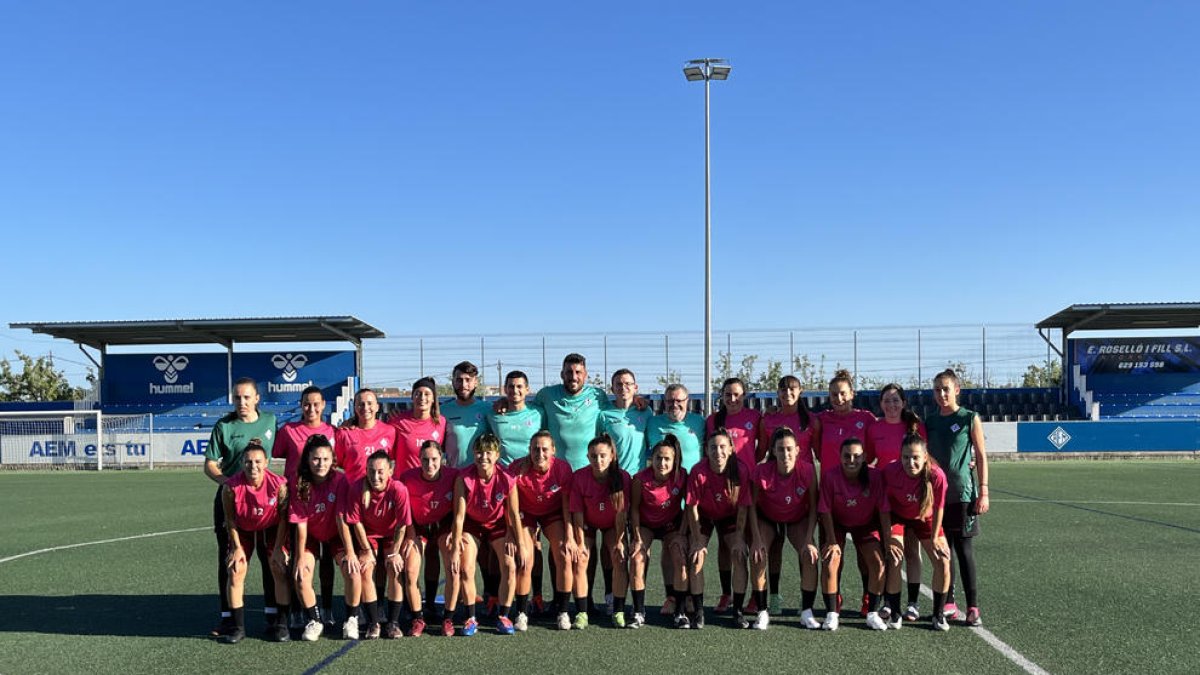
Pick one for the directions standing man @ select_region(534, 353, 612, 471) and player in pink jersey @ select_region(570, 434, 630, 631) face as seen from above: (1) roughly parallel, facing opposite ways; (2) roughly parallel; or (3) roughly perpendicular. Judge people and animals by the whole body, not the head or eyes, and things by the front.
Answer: roughly parallel

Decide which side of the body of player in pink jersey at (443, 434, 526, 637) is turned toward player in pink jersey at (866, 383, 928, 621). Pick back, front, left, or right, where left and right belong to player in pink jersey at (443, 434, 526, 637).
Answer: left

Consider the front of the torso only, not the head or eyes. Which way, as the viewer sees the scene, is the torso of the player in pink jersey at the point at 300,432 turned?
toward the camera

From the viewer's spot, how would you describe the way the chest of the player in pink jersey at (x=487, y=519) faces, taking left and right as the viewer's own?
facing the viewer

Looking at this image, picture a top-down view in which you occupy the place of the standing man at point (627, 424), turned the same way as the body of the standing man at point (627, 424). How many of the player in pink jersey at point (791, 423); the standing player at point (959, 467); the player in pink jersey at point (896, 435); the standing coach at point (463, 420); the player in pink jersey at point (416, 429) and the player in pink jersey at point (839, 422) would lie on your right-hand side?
2

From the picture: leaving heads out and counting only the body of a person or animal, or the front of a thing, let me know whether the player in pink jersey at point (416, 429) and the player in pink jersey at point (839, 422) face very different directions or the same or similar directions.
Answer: same or similar directions

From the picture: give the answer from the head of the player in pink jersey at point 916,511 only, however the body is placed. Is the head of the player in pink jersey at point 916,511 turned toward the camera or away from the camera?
toward the camera

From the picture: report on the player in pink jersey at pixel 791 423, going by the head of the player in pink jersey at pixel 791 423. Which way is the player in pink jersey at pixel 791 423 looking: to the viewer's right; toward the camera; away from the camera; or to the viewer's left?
toward the camera

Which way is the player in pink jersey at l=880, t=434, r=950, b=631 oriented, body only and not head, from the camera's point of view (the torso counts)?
toward the camera

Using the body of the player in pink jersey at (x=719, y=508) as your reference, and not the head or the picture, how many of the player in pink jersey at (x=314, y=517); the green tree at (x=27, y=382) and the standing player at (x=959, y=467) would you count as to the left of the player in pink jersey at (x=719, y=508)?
1

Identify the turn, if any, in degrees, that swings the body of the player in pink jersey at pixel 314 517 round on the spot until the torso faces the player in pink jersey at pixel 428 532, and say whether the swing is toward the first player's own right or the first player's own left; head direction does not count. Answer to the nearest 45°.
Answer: approximately 90° to the first player's own left

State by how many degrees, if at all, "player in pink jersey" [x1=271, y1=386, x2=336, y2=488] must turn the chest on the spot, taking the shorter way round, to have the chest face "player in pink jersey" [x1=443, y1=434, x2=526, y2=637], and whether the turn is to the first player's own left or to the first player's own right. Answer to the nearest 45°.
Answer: approximately 45° to the first player's own left

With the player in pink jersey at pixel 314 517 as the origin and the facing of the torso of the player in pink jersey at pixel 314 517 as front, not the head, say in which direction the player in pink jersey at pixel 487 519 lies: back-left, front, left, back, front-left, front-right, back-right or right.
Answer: left

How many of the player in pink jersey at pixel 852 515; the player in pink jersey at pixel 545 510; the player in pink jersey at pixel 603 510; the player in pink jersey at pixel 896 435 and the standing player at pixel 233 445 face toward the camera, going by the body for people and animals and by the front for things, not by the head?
5

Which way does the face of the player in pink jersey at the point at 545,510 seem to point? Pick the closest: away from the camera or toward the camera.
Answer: toward the camera

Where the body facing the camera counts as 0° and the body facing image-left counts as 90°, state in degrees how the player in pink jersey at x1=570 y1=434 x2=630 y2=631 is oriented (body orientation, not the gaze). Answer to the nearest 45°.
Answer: approximately 0°

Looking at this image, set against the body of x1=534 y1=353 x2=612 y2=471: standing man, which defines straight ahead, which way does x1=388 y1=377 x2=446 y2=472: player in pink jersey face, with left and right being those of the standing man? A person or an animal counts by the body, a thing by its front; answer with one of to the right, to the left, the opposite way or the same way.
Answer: the same way

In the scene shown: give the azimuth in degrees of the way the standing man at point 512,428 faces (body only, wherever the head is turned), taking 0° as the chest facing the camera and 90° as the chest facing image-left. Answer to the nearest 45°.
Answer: approximately 0°
